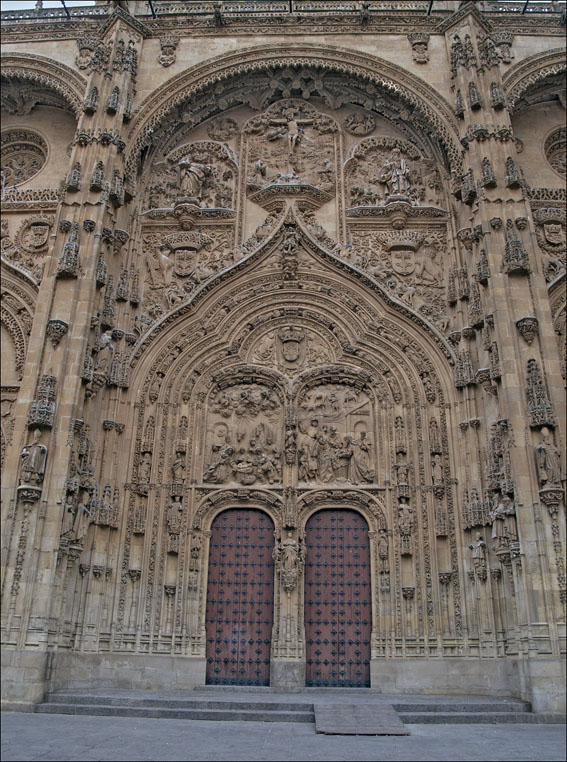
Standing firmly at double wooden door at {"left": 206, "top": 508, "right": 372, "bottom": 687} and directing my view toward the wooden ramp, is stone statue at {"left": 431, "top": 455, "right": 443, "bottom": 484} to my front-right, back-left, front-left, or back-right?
front-left

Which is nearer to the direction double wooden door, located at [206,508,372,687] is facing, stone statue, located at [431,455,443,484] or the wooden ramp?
the wooden ramp

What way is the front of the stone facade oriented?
toward the camera

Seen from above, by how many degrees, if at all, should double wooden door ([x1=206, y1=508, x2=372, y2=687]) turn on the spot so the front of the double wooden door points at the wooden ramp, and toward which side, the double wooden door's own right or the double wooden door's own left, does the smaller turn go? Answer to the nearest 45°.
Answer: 0° — it already faces it

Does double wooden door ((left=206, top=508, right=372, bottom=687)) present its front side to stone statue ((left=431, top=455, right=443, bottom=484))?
no
